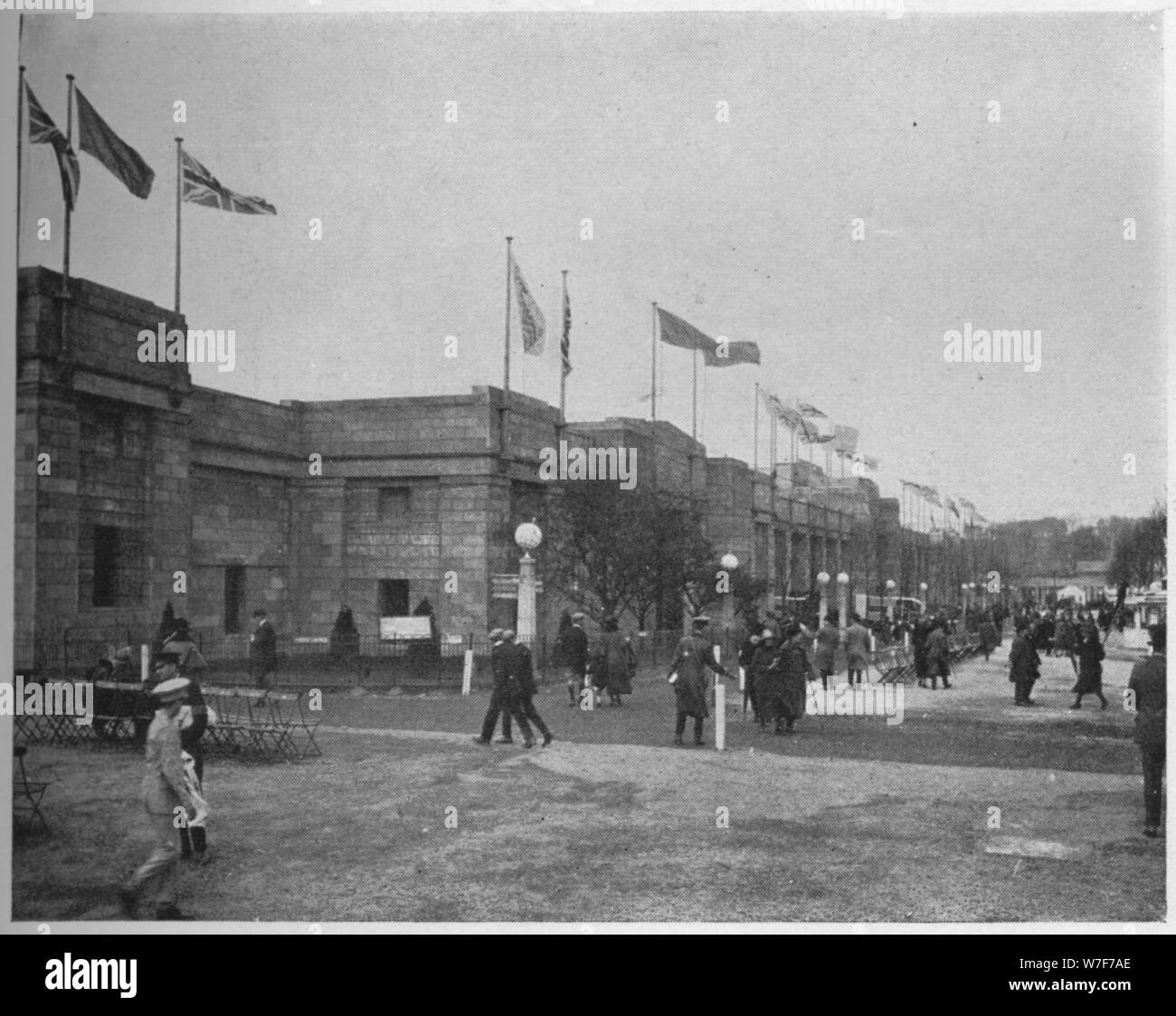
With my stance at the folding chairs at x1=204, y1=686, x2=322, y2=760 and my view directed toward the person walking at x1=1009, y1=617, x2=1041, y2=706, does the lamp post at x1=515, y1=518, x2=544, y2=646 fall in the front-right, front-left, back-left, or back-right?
front-left

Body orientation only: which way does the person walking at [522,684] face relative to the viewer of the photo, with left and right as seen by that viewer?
facing to the left of the viewer

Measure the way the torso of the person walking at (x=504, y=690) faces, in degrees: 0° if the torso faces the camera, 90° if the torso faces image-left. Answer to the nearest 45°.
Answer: approximately 90°

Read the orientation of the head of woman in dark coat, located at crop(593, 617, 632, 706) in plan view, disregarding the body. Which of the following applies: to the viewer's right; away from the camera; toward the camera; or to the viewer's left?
away from the camera

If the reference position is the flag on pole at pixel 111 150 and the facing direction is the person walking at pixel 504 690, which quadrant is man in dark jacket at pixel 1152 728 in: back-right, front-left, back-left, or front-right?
front-right

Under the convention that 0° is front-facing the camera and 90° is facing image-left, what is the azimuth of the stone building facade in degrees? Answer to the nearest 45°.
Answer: approximately 315°

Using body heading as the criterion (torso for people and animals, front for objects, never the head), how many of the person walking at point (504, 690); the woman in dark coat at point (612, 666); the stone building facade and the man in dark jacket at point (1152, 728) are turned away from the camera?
2

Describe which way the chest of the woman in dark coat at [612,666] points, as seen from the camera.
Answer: away from the camera

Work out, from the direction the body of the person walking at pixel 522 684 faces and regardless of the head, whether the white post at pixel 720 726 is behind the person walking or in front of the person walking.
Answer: behind

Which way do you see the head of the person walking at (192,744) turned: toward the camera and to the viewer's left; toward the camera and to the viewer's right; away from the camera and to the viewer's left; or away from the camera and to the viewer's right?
toward the camera and to the viewer's left
